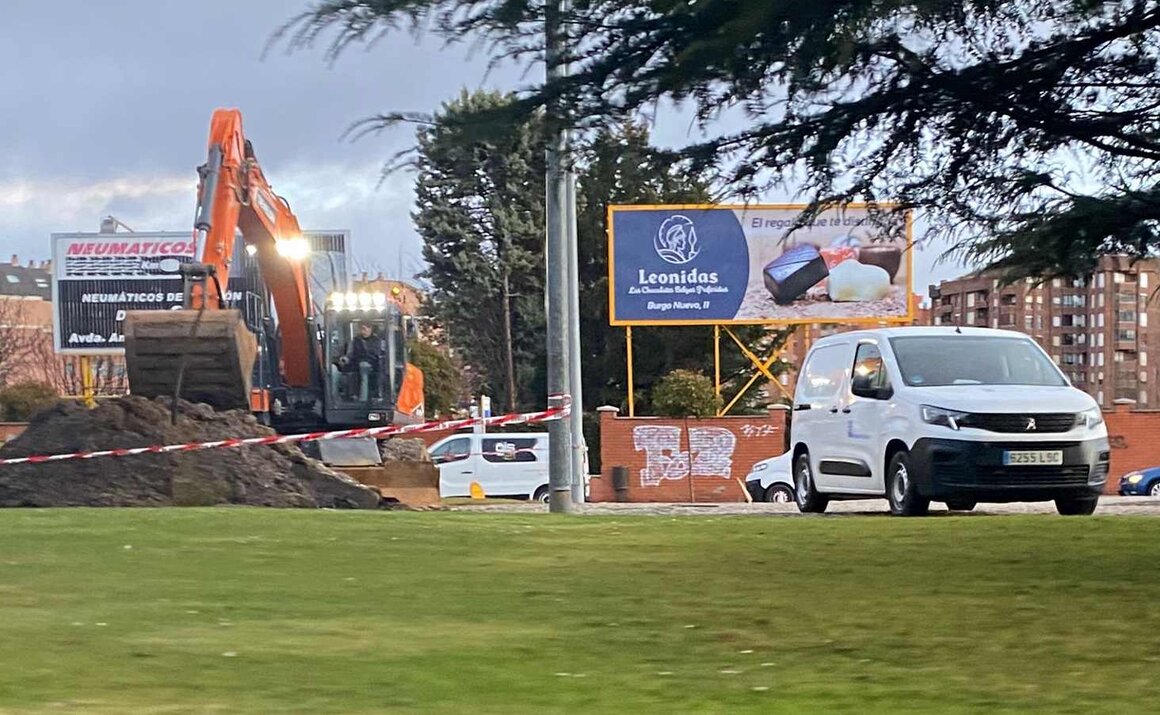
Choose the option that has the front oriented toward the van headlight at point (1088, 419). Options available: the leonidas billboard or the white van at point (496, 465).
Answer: the leonidas billboard

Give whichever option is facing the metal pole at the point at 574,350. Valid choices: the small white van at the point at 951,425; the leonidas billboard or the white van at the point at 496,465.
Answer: the leonidas billboard

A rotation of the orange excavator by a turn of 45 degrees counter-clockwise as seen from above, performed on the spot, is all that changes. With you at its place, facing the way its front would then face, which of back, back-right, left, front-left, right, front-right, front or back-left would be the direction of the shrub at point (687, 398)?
back-left

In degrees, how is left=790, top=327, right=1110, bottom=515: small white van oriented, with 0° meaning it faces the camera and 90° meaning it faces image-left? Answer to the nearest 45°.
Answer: approximately 315°

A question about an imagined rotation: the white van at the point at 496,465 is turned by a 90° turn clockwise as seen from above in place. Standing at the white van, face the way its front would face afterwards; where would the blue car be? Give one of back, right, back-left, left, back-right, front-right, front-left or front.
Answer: right

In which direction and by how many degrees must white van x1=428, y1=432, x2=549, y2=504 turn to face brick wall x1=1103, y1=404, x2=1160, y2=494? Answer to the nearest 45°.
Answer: approximately 180°

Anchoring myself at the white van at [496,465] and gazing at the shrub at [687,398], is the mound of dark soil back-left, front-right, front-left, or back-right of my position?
back-right

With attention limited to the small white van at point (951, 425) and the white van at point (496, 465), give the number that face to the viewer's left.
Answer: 1

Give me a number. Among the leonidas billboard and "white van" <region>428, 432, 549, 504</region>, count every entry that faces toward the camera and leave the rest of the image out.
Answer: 1

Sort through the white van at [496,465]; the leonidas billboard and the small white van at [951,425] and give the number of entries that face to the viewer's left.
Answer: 1

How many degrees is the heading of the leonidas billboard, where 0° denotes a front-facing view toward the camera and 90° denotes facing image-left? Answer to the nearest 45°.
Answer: approximately 0°

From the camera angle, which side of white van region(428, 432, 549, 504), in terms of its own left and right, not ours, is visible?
left
